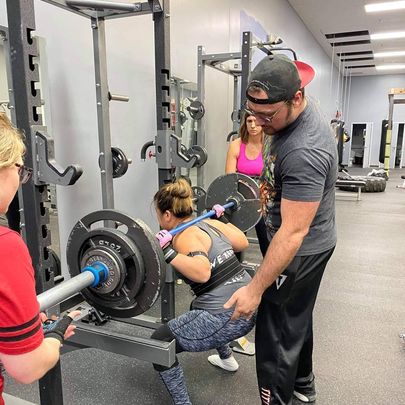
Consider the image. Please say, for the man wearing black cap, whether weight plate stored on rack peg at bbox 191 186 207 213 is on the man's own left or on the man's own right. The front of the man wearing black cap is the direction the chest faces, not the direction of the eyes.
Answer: on the man's own right

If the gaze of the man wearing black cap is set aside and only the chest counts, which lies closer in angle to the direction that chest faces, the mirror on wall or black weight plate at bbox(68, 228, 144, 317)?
the black weight plate

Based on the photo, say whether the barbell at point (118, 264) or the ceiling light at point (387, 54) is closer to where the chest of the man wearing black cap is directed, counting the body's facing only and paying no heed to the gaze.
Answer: the barbell

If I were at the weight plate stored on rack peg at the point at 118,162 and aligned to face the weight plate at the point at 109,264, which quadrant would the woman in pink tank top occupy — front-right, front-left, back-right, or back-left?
back-left

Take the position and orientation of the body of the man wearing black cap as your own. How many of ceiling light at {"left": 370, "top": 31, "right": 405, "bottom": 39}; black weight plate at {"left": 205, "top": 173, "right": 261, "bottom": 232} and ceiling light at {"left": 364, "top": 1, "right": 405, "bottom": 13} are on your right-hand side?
3

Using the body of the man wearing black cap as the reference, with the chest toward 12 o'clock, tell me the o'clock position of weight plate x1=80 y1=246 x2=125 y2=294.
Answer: The weight plate is roughly at 11 o'clock from the man wearing black cap.

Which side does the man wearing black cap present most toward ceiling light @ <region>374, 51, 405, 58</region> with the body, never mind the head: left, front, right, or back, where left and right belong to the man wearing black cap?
right

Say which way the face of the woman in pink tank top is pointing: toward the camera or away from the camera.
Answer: toward the camera

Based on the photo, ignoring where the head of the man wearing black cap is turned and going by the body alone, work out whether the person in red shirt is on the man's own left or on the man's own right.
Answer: on the man's own left

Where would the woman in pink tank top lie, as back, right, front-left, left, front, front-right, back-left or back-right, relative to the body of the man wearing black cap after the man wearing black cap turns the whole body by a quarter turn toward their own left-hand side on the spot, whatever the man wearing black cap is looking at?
back

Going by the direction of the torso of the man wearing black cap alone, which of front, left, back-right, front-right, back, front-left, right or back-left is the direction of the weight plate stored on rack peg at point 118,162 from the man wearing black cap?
front-right

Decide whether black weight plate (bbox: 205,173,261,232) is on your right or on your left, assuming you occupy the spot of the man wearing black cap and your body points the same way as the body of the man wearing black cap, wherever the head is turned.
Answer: on your right

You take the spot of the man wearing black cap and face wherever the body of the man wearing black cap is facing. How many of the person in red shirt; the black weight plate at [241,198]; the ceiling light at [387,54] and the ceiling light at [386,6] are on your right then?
3

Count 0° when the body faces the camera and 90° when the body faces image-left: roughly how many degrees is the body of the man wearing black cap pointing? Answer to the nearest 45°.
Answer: approximately 90°

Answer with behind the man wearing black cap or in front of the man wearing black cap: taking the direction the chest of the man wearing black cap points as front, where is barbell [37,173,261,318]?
in front
